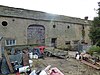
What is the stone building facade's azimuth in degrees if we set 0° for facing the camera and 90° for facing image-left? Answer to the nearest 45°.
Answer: approximately 315°

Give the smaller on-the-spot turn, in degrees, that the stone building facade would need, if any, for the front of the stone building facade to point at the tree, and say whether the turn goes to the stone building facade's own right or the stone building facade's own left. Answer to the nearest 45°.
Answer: approximately 45° to the stone building facade's own left
